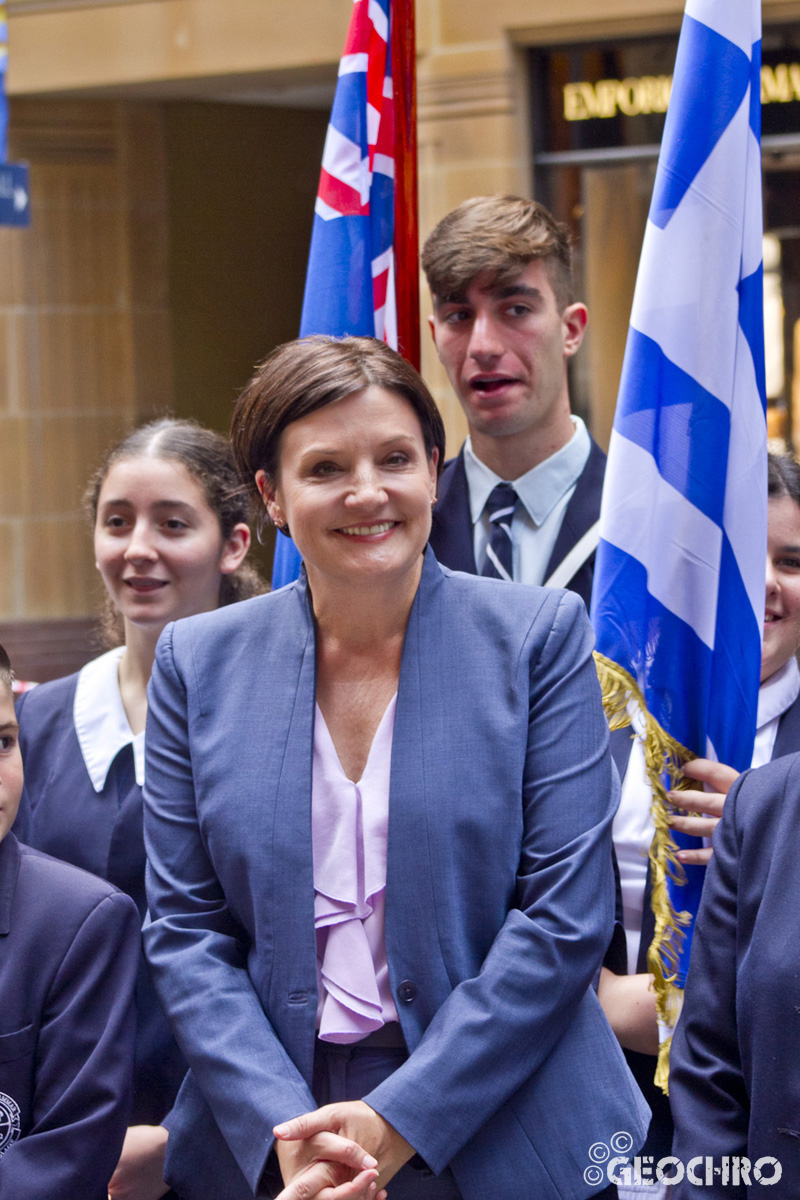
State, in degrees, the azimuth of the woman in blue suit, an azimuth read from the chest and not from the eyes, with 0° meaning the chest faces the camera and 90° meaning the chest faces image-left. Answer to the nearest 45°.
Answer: approximately 0°

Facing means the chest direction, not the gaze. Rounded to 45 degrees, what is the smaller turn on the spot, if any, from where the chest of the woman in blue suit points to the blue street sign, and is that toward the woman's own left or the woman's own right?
approximately 180°

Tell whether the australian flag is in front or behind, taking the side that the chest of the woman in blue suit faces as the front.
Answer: behind

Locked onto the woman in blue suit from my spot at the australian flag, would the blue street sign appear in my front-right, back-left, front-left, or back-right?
back-right

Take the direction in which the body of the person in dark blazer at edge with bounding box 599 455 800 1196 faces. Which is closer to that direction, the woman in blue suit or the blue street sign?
the woman in blue suit

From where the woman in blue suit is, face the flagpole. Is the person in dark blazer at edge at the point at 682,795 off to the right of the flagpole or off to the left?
right
